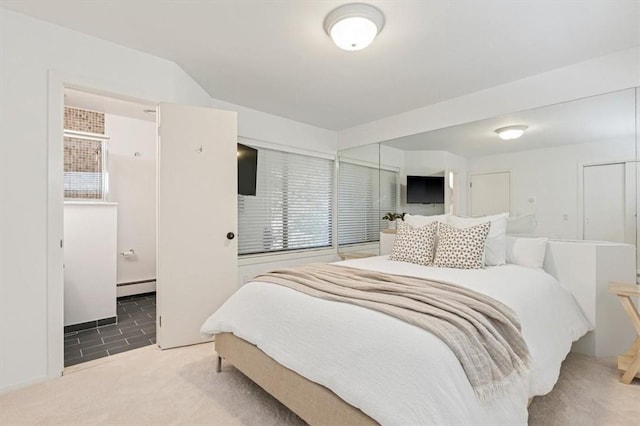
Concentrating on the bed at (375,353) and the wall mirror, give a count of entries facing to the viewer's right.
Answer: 0

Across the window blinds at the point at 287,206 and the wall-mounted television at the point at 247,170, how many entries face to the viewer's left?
0

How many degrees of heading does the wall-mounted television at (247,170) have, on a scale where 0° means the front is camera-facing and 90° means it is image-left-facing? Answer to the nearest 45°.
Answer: approximately 315°

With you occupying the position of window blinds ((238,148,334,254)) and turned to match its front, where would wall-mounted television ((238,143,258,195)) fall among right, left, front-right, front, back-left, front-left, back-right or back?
right

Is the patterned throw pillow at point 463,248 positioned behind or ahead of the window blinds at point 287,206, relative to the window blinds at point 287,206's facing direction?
ahead

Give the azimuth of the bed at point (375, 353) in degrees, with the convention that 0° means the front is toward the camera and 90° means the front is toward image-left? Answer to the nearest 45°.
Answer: approximately 45°

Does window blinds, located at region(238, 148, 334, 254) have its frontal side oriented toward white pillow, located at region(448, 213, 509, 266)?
yes

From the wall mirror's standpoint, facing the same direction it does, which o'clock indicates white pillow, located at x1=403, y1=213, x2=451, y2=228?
The white pillow is roughly at 1 o'clock from the wall mirror.

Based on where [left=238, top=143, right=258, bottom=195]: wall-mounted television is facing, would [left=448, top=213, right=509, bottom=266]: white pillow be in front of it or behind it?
in front

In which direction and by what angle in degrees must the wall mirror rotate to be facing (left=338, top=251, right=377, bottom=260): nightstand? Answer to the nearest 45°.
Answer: approximately 45° to its right

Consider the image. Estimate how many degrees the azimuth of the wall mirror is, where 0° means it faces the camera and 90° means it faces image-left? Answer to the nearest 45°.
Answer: approximately 45°

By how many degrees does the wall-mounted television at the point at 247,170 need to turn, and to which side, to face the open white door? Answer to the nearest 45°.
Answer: approximately 90° to its right
